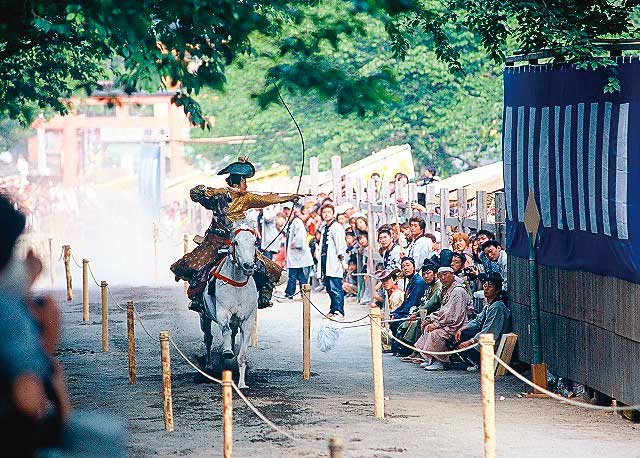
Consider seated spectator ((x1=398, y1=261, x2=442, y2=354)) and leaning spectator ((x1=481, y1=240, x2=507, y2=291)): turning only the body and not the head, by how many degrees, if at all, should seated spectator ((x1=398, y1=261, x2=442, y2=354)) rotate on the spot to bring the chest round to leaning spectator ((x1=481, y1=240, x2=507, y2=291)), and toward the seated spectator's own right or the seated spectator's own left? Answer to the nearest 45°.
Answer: approximately 135° to the seated spectator's own left

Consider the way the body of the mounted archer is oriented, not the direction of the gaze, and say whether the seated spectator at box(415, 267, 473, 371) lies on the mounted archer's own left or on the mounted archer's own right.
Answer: on the mounted archer's own left

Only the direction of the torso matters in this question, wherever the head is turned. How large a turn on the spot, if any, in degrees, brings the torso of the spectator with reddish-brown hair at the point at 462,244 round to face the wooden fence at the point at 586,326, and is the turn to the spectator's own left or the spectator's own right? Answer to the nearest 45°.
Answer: approximately 45° to the spectator's own left

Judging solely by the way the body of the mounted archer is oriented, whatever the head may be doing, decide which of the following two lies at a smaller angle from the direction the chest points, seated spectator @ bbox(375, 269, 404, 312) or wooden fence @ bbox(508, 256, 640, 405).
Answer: the wooden fence

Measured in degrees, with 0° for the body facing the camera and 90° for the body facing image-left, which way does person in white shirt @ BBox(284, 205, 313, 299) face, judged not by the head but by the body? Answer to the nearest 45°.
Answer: approximately 45°

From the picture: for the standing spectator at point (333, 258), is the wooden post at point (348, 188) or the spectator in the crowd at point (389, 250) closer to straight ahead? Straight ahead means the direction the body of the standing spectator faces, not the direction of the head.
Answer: the spectator in the crowd

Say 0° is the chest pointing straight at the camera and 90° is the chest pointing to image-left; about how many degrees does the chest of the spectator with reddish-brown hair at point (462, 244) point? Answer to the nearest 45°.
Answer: approximately 45°
